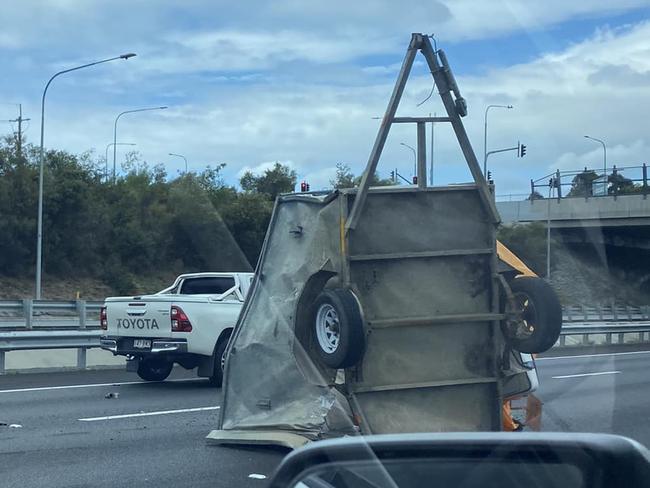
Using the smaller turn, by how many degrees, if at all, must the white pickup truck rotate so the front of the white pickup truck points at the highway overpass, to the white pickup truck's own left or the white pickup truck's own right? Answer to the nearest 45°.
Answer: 0° — it already faces it

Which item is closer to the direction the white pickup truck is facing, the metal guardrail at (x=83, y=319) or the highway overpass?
the highway overpass

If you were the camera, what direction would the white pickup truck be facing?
facing away from the viewer and to the right of the viewer

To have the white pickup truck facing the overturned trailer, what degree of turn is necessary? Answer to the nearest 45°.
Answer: approximately 135° to its right

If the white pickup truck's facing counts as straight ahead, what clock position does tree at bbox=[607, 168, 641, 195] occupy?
The tree is roughly at 12 o'clock from the white pickup truck.

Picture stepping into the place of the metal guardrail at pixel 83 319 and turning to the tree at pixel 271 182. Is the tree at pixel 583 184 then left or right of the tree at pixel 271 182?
right
